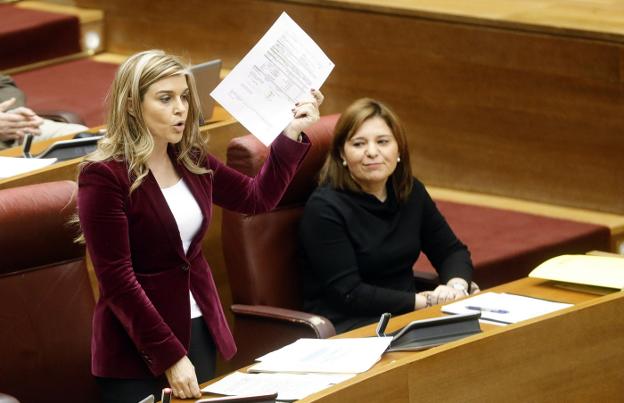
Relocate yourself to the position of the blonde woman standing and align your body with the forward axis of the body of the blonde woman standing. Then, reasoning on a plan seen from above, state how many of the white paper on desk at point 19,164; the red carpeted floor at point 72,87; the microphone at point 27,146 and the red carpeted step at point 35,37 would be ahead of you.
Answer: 0

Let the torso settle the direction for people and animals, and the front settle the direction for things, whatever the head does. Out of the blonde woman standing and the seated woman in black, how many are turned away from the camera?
0

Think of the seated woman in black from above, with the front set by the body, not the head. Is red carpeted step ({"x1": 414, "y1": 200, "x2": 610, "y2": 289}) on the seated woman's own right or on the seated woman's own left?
on the seated woman's own left

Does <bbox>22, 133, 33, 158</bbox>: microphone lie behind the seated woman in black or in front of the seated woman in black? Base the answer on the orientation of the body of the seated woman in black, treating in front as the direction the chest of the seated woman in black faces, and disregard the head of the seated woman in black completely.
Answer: behind

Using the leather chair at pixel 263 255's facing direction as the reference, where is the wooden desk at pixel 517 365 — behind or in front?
in front

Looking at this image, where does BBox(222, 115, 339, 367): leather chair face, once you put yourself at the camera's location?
facing the viewer and to the right of the viewer

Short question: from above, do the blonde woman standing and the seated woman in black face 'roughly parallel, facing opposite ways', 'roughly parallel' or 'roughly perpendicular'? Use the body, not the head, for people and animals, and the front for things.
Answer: roughly parallel

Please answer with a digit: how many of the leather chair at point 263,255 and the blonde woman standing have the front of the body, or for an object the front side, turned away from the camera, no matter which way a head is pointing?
0

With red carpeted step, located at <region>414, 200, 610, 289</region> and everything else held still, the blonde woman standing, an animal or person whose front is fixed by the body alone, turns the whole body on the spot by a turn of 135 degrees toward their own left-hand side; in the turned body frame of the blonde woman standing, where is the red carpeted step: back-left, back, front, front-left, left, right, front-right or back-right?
front-right

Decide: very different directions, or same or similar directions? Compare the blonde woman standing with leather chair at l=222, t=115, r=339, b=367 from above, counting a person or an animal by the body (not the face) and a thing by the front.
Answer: same or similar directions
